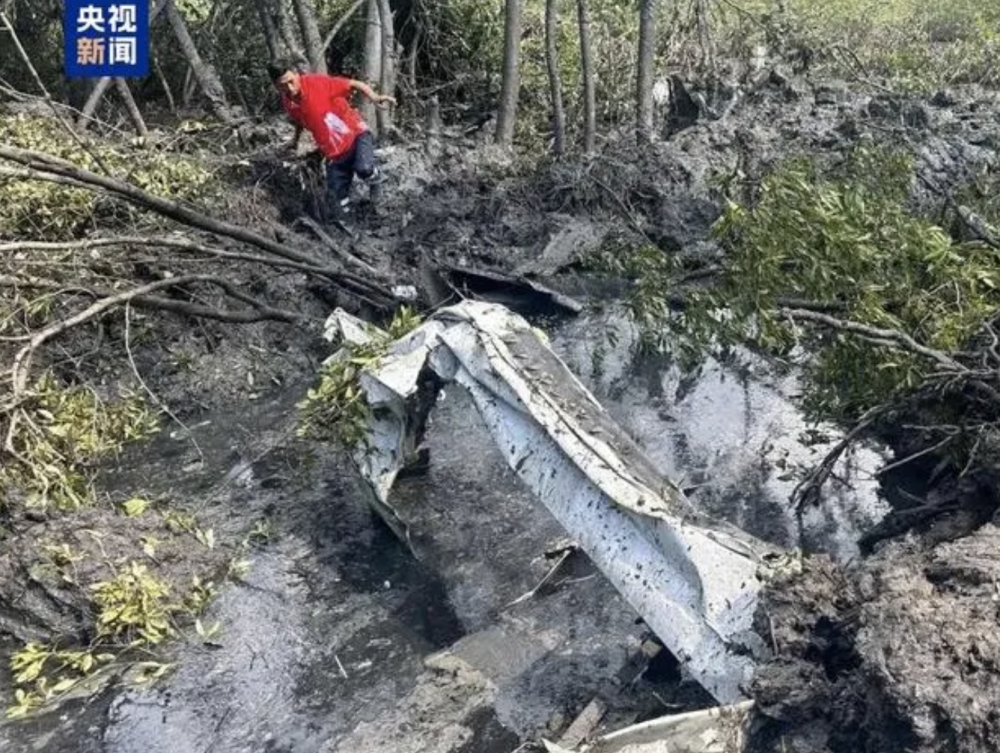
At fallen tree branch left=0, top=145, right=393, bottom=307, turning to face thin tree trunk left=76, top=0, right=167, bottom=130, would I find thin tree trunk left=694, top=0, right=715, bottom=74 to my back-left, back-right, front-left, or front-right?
front-right

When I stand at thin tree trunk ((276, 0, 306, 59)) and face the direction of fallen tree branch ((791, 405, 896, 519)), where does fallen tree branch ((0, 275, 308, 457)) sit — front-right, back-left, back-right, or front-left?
front-right

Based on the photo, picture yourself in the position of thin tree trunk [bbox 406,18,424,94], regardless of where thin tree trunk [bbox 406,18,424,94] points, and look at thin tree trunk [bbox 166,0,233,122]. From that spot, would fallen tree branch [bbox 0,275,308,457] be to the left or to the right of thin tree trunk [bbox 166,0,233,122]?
left

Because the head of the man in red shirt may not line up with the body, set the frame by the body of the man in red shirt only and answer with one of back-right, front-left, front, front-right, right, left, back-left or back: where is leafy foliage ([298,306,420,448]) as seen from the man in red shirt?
front-left

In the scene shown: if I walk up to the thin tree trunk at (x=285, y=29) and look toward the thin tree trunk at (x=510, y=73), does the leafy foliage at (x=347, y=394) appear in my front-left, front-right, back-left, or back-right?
front-right

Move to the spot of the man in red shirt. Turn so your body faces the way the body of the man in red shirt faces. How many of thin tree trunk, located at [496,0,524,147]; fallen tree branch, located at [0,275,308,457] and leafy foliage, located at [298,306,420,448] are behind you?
1

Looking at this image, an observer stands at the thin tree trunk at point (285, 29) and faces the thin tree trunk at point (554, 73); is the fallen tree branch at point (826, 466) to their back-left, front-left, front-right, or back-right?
front-right

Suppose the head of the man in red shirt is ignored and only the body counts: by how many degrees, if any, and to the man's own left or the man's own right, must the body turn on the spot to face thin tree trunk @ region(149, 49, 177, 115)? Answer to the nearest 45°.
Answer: approximately 90° to the man's own right

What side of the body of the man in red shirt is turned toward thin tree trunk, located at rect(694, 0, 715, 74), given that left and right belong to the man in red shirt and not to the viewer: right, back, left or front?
back

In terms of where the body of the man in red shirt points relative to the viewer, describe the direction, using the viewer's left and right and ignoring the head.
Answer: facing the viewer and to the left of the viewer

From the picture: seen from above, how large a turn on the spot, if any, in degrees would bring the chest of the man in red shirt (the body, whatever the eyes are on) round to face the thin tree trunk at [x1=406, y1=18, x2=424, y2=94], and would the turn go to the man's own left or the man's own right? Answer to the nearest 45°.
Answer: approximately 135° to the man's own right

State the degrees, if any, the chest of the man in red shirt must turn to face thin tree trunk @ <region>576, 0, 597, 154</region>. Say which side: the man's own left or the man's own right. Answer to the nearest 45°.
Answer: approximately 180°

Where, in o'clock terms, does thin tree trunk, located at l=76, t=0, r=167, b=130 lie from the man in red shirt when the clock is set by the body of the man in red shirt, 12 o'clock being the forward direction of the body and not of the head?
The thin tree trunk is roughly at 3 o'clock from the man in red shirt.

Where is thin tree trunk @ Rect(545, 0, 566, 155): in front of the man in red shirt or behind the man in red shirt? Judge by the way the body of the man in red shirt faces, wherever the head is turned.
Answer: behind

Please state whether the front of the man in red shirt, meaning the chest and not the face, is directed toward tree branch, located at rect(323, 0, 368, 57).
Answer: no

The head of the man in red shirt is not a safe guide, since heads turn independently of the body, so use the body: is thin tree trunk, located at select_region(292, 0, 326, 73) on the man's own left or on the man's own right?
on the man's own right
